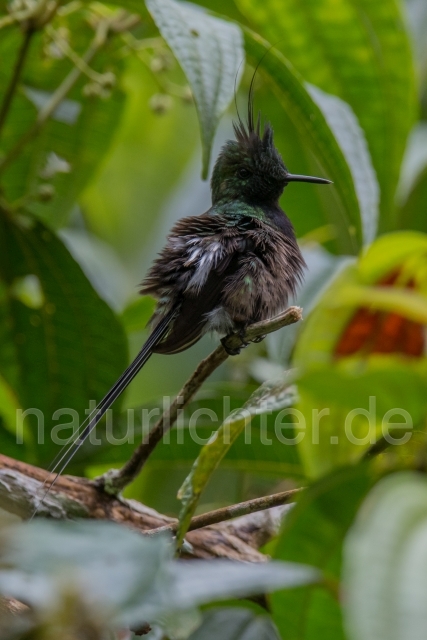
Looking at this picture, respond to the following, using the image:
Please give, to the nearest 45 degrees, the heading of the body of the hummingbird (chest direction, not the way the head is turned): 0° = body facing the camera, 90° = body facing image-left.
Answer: approximately 270°

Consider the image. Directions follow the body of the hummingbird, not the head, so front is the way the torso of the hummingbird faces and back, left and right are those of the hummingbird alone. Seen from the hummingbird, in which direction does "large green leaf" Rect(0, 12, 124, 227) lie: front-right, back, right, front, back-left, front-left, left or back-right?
back-left

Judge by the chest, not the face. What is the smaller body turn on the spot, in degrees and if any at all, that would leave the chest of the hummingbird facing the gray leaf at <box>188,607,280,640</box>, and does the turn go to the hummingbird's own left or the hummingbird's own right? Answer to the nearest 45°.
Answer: approximately 90° to the hummingbird's own right

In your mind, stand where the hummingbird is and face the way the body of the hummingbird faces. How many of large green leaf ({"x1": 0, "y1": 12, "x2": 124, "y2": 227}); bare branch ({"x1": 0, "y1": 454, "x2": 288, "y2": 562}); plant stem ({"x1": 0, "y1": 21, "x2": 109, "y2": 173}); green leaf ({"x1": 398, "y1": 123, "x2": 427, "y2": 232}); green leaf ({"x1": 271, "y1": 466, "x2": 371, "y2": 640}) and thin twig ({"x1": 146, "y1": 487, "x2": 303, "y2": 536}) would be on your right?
3

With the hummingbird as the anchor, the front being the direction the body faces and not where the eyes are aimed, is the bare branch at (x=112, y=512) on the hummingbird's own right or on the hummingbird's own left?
on the hummingbird's own right
